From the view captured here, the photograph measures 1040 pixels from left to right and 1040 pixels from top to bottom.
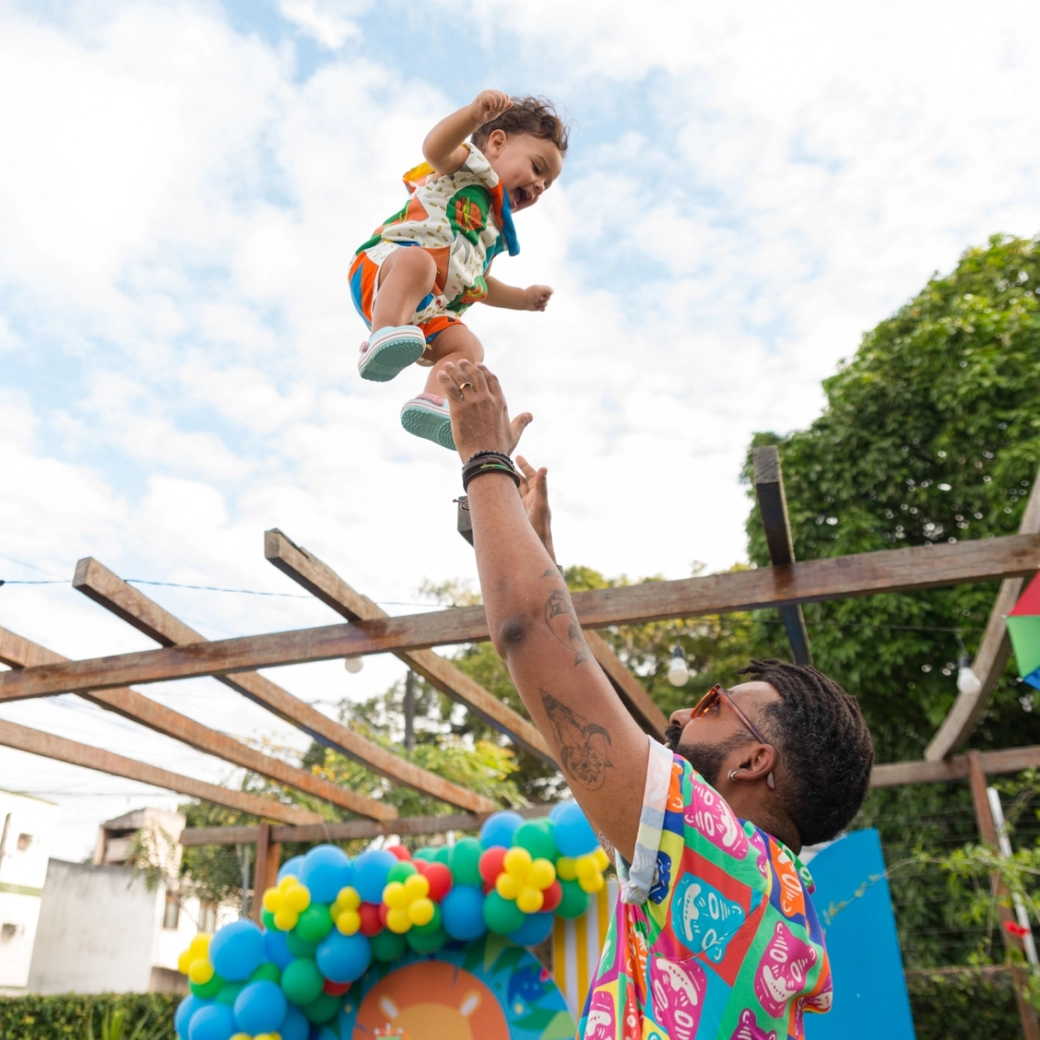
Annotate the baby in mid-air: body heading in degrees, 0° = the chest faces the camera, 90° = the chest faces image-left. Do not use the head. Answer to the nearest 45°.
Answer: approximately 315°

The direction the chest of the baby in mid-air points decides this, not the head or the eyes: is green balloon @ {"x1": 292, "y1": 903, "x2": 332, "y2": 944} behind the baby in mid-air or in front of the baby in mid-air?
behind

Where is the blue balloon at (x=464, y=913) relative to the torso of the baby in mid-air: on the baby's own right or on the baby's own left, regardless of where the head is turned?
on the baby's own left

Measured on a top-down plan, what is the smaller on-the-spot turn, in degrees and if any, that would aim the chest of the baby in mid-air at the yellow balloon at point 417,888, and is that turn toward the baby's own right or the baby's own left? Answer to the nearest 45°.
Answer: approximately 135° to the baby's own left

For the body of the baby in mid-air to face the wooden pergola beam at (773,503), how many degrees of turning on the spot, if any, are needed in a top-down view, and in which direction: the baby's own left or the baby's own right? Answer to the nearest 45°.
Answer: approximately 90° to the baby's own left

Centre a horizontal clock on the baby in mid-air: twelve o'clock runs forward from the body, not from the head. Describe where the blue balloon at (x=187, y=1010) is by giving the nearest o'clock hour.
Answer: The blue balloon is roughly at 7 o'clock from the baby in mid-air.

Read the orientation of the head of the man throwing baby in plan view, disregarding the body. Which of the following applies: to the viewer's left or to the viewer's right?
to the viewer's left

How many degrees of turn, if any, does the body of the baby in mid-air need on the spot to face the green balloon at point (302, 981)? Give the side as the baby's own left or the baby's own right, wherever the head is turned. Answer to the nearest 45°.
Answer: approximately 135° to the baby's own left

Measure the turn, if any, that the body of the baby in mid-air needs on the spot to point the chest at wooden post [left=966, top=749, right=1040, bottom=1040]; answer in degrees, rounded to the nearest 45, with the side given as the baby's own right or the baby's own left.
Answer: approximately 90° to the baby's own left

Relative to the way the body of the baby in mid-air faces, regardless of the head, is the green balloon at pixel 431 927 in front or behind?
behind

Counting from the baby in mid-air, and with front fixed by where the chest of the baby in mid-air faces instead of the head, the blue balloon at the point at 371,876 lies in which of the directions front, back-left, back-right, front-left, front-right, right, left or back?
back-left
